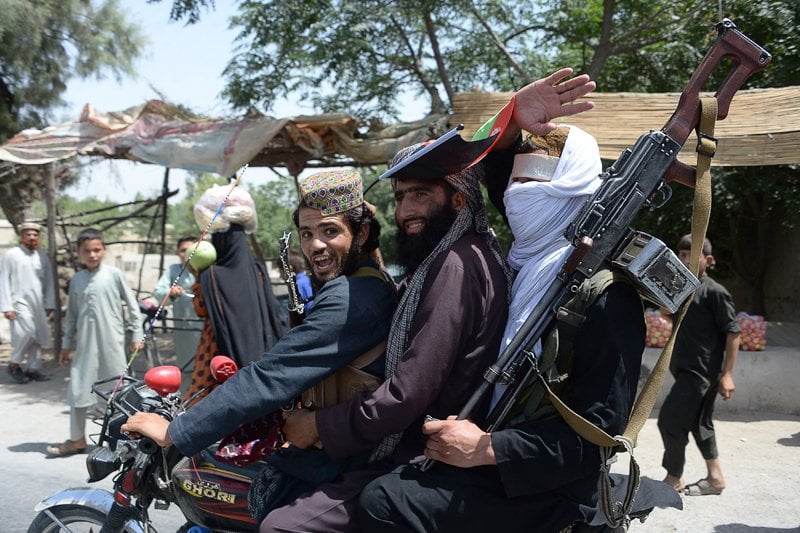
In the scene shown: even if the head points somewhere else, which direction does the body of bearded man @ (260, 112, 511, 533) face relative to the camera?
to the viewer's left

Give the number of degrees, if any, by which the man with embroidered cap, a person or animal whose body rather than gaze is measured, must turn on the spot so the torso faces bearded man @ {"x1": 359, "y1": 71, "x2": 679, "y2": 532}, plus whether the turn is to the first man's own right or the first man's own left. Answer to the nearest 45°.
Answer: approximately 135° to the first man's own left

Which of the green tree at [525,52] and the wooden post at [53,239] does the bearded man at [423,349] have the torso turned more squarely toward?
the wooden post

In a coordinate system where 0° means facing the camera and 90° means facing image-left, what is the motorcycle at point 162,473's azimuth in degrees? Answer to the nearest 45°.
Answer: approximately 90°

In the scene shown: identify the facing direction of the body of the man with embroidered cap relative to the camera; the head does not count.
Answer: to the viewer's left

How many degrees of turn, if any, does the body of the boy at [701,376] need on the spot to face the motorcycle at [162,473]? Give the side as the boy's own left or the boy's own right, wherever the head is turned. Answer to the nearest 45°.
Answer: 0° — they already face it

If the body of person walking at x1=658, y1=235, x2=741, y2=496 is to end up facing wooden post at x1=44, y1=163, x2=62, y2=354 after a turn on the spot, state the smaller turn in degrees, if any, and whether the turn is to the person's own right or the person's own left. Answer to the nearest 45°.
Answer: approximately 45° to the person's own right

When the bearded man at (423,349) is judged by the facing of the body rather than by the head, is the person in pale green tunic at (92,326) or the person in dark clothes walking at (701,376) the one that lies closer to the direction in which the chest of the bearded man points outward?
the person in pale green tunic
